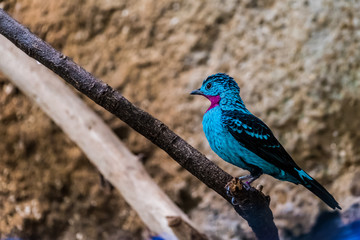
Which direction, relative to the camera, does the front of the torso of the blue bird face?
to the viewer's left

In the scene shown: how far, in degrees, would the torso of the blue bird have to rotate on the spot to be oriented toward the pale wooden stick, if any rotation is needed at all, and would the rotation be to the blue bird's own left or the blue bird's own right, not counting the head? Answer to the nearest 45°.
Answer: approximately 45° to the blue bird's own right
